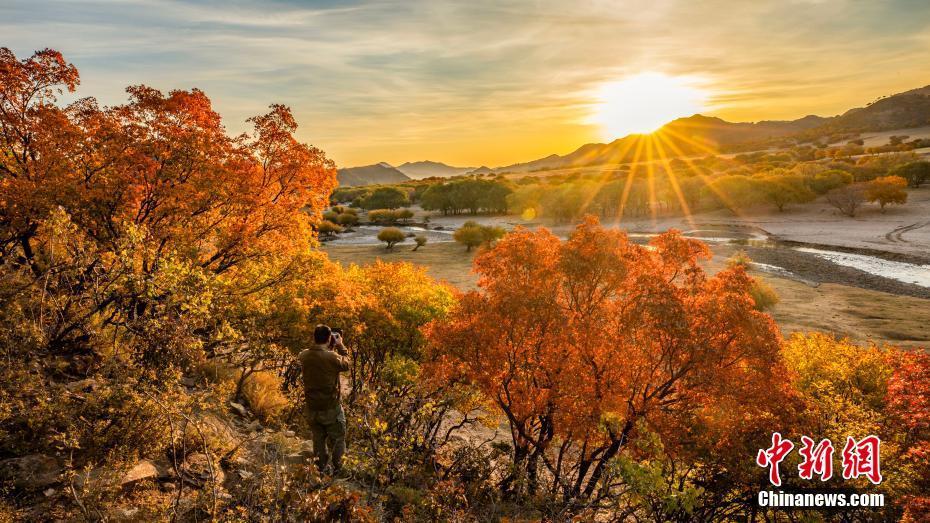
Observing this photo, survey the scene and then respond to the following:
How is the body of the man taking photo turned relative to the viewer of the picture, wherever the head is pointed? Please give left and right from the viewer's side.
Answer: facing away from the viewer and to the right of the viewer

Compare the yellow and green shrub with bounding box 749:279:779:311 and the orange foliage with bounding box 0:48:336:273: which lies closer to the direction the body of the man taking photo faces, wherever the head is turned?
the yellow and green shrub

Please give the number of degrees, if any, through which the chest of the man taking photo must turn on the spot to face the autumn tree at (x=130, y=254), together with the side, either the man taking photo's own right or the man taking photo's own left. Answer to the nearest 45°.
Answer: approximately 90° to the man taking photo's own left

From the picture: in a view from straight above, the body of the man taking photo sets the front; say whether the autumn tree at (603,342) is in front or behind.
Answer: in front

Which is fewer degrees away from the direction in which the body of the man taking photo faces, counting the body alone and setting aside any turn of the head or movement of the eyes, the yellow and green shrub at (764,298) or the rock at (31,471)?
the yellow and green shrub

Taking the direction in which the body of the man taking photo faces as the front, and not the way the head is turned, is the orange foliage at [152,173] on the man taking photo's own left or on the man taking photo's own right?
on the man taking photo's own left

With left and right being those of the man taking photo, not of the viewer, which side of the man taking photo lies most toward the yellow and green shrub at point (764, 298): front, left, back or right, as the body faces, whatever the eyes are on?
front

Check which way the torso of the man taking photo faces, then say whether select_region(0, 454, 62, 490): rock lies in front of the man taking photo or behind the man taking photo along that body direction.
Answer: behind
